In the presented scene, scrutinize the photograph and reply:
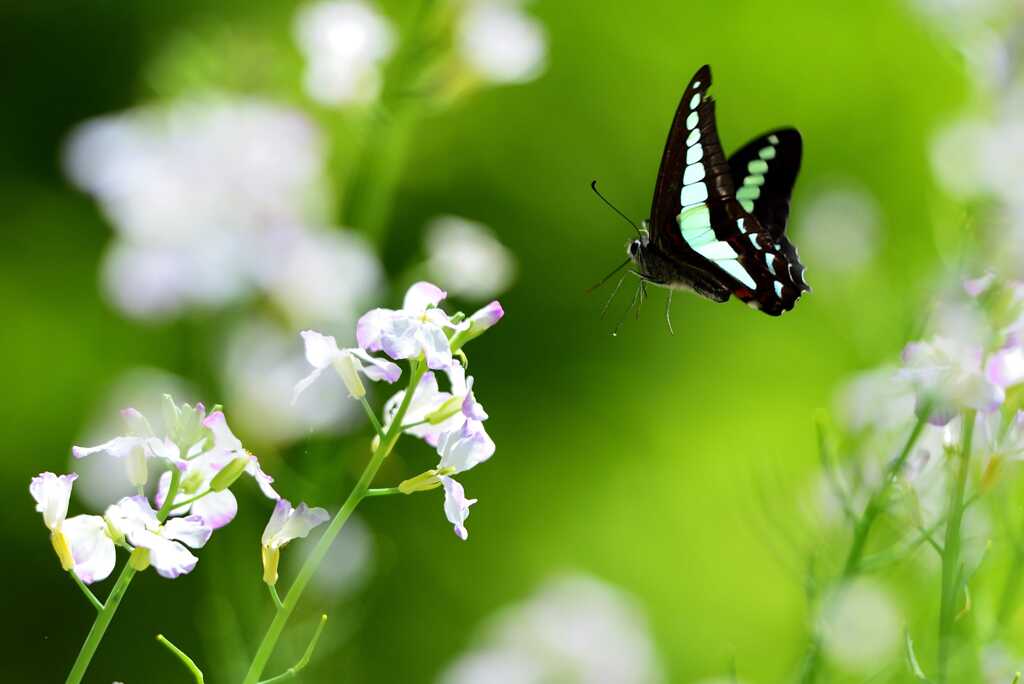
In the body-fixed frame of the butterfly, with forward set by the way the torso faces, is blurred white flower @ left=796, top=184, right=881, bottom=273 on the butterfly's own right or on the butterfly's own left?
on the butterfly's own right

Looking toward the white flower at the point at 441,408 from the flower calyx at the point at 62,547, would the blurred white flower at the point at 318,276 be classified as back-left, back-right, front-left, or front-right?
front-left

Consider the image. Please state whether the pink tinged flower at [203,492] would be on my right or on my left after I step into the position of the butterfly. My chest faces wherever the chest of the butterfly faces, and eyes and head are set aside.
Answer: on my left

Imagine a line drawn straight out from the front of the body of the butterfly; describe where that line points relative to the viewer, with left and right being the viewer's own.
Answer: facing to the left of the viewer
